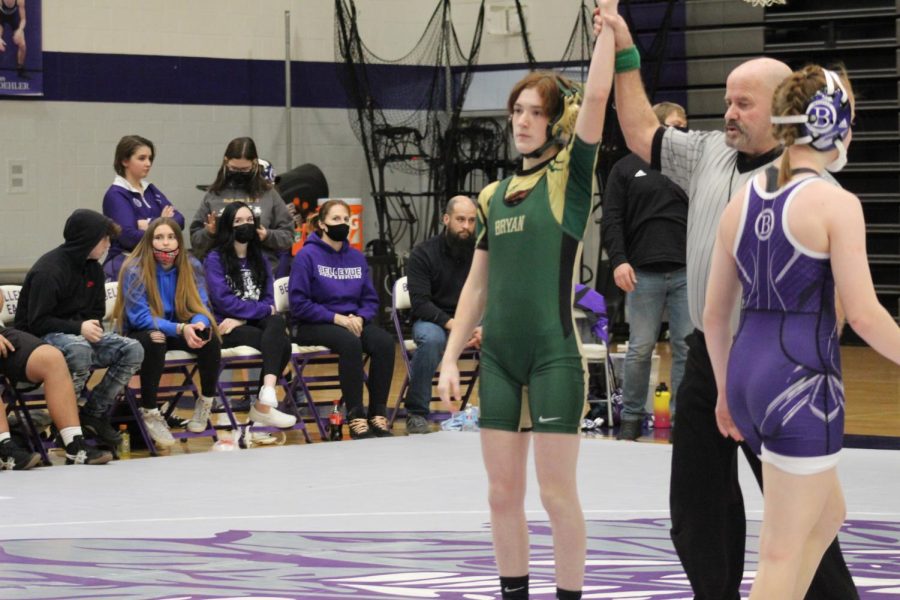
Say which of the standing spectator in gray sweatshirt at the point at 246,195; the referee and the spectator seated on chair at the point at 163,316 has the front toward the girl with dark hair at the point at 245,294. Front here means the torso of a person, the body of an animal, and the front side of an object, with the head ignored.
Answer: the standing spectator in gray sweatshirt at the point at 246,195

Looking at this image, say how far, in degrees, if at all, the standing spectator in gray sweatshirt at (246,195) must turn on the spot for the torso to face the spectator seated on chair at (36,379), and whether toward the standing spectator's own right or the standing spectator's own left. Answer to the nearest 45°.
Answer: approximately 45° to the standing spectator's own right

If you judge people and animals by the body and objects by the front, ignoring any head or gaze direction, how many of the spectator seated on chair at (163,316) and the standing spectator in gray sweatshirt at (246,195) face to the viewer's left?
0

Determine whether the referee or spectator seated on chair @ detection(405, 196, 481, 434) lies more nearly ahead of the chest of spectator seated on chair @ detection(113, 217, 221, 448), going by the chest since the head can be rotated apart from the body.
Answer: the referee

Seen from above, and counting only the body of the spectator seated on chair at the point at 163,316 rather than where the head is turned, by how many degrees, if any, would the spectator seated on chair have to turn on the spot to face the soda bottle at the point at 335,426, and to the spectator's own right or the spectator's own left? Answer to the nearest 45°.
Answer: approximately 45° to the spectator's own left

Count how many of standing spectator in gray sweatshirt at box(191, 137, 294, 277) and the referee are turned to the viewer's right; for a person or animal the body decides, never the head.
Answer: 0

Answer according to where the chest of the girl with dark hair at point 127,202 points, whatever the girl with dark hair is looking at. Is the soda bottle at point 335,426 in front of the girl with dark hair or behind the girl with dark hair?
in front

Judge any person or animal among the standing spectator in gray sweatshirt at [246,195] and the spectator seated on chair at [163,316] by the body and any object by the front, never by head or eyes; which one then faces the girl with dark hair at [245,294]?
the standing spectator in gray sweatshirt at [246,195]

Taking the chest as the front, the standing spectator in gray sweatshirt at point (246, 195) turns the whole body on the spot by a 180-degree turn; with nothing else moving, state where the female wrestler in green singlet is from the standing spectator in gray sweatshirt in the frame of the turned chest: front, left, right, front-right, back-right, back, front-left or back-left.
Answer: back

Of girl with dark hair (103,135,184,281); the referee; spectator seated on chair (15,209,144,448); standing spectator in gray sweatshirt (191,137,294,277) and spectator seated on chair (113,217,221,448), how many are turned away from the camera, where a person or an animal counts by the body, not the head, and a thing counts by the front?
0

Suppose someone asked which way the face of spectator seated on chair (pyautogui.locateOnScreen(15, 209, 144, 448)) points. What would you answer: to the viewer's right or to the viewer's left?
to the viewer's right

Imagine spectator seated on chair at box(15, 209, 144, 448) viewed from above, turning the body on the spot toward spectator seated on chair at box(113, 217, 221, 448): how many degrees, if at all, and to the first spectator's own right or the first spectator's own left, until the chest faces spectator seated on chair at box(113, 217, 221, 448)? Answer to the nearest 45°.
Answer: approximately 90° to the first spectator's own left

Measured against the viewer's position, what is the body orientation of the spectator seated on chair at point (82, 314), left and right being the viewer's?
facing the viewer and to the right of the viewer

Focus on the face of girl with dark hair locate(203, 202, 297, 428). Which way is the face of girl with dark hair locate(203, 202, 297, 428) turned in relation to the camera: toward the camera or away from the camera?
toward the camera

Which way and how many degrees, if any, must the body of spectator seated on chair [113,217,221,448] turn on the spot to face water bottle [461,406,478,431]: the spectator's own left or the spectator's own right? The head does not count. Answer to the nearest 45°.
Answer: approximately 45° to the spectator's own left

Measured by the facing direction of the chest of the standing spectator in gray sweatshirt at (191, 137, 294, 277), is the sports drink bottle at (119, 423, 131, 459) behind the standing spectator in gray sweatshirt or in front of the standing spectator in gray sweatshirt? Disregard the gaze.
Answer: in front

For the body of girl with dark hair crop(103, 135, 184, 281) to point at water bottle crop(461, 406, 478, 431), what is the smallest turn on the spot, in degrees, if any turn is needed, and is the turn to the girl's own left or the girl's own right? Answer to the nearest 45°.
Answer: approximately 45° to the girl's own left

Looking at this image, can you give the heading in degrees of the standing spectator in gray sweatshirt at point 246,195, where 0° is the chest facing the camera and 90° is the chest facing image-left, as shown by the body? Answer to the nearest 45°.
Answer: approximately 0°
